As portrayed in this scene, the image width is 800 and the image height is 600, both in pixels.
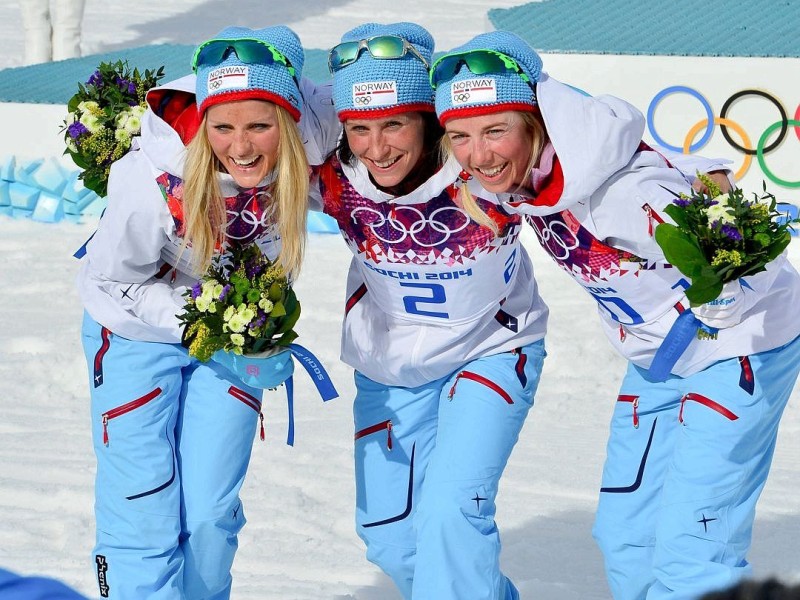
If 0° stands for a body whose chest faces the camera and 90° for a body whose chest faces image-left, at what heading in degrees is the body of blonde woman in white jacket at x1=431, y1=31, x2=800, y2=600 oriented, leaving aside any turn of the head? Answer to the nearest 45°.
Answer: approximately 45°

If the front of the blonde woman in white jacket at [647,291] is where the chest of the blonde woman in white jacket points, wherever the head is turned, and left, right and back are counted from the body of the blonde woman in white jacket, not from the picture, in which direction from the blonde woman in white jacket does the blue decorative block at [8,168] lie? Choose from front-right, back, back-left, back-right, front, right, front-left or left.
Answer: right

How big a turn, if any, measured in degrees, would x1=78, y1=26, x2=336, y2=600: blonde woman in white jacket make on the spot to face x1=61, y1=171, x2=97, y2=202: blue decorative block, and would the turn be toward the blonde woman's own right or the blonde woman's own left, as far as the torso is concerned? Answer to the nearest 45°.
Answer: approximately 135° to the blonde woman's own left

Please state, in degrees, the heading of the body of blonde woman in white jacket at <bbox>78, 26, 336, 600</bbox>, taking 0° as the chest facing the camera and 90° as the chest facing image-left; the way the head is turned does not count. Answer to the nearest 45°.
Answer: approximately 315°

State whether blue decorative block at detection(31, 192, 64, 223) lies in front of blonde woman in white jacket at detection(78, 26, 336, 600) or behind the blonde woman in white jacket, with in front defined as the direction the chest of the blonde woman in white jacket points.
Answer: behind

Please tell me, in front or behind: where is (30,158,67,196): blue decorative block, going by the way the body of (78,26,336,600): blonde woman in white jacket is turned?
behind

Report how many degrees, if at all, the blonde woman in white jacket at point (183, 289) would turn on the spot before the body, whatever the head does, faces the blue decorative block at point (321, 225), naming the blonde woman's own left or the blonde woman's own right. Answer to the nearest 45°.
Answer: approximately 135° to the blonde woman's own left

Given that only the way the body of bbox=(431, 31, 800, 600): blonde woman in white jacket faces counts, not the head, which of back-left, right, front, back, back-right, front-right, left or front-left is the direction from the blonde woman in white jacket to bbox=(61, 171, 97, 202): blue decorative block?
right

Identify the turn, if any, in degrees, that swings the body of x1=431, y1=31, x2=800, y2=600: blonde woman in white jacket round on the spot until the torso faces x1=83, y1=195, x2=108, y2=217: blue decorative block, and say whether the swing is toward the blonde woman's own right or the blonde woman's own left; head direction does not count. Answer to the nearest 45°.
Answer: approximately 90° to the blonde woman's own right
